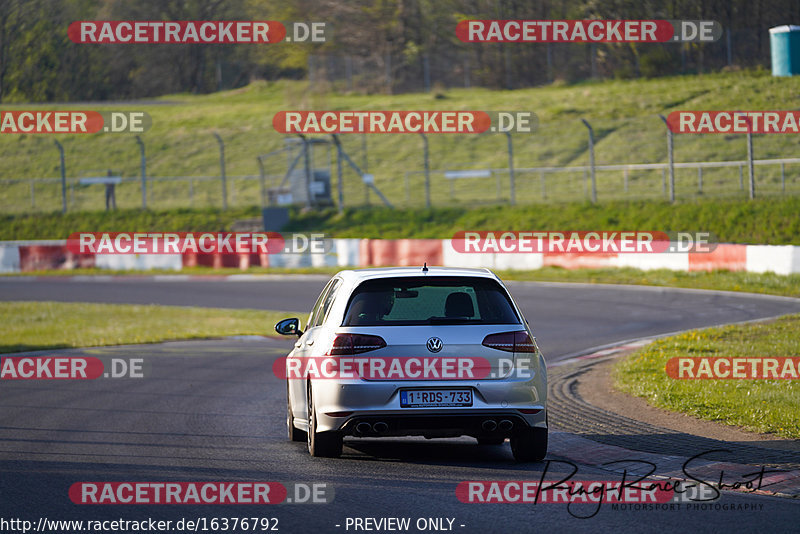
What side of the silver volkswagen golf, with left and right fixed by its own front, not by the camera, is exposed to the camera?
back

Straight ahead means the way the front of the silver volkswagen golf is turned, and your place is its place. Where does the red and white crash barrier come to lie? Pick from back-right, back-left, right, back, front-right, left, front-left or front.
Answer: front

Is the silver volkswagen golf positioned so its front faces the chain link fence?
yes

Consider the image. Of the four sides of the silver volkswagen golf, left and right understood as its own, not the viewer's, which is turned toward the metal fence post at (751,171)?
front

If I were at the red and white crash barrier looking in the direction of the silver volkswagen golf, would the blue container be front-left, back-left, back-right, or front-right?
back-left

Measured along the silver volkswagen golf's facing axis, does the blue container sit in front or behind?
in front
